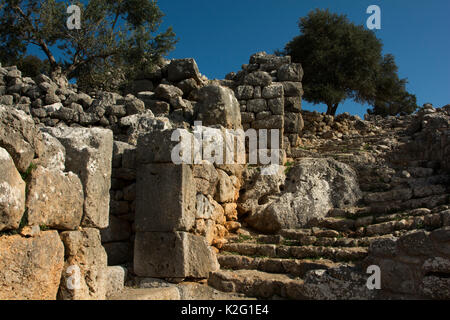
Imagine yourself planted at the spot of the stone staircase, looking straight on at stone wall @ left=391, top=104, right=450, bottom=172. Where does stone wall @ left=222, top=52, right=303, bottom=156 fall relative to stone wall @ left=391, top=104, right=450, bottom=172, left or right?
left

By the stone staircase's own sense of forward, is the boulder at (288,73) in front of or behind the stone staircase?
behind

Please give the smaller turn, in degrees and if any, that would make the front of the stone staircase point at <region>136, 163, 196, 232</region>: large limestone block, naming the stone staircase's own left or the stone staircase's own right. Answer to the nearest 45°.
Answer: approximately 45° to the stone staircase's own right

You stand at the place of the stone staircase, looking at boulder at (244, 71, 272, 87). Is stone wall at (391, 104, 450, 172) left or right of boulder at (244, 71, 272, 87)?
right

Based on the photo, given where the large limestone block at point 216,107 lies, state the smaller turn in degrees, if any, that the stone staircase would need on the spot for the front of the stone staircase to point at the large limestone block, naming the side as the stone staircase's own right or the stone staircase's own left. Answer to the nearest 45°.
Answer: approximately 135° to the stone staircase's own right

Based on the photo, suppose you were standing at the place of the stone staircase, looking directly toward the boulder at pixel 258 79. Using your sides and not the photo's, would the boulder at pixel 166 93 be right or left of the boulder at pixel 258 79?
left

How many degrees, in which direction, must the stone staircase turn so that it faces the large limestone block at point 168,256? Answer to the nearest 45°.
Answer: approximately 45° to its right

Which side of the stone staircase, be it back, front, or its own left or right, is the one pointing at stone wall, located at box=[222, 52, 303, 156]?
back

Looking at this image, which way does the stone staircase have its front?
toward the camera
